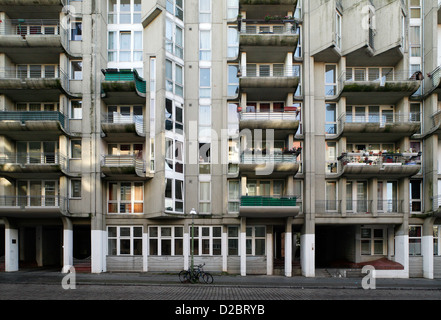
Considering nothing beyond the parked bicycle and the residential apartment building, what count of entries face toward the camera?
1

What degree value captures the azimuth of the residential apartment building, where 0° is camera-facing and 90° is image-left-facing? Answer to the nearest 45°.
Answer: approximately 0°

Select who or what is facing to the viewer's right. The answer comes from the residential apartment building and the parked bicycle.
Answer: the parked bicycle

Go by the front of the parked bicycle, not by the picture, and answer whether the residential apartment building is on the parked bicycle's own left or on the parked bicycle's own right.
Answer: on the parked bicycle's own left

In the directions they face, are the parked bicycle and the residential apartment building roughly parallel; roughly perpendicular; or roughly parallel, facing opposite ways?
roughly perpendicular
